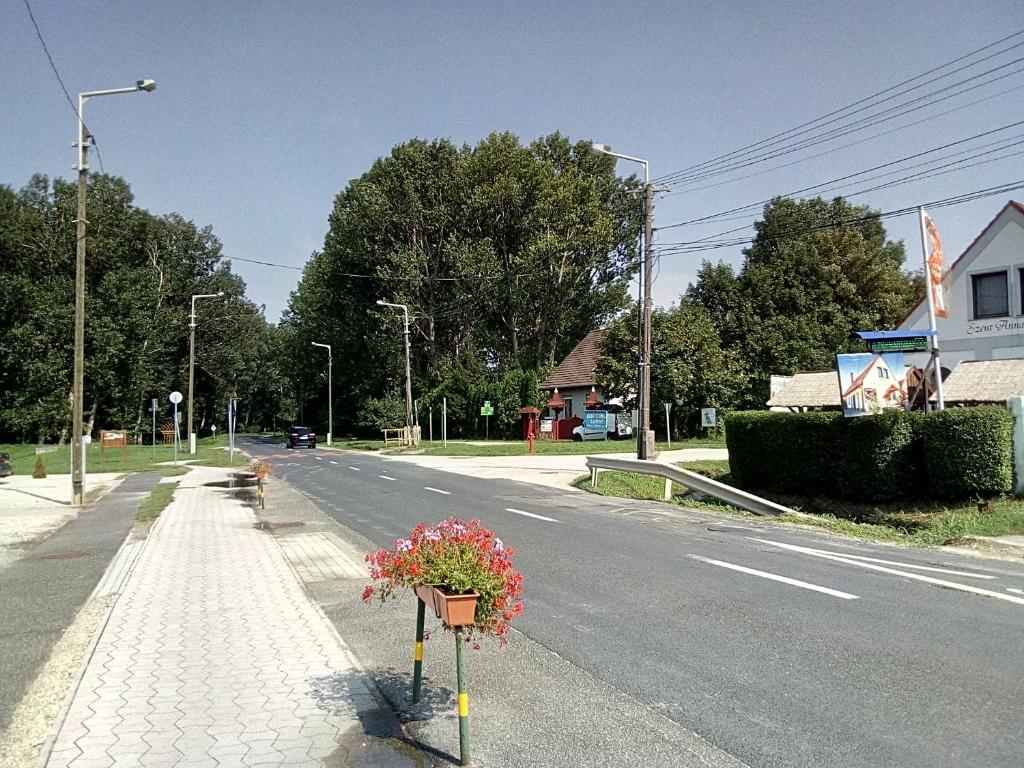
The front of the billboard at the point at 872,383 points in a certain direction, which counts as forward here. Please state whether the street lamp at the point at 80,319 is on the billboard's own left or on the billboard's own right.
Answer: on the billboard's own right

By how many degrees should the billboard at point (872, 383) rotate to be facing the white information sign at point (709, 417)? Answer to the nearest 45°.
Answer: approximately 180°

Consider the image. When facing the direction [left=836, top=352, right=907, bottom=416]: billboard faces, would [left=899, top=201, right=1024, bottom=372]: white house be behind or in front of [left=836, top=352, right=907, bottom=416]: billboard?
behind

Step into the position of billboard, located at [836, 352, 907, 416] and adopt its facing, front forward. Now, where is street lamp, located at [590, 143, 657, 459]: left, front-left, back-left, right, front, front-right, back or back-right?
back-right

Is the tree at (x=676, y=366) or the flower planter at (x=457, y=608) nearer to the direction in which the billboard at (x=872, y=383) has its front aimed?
the flower planter

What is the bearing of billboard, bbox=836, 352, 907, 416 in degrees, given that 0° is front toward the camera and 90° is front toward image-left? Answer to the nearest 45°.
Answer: approximately 0°
